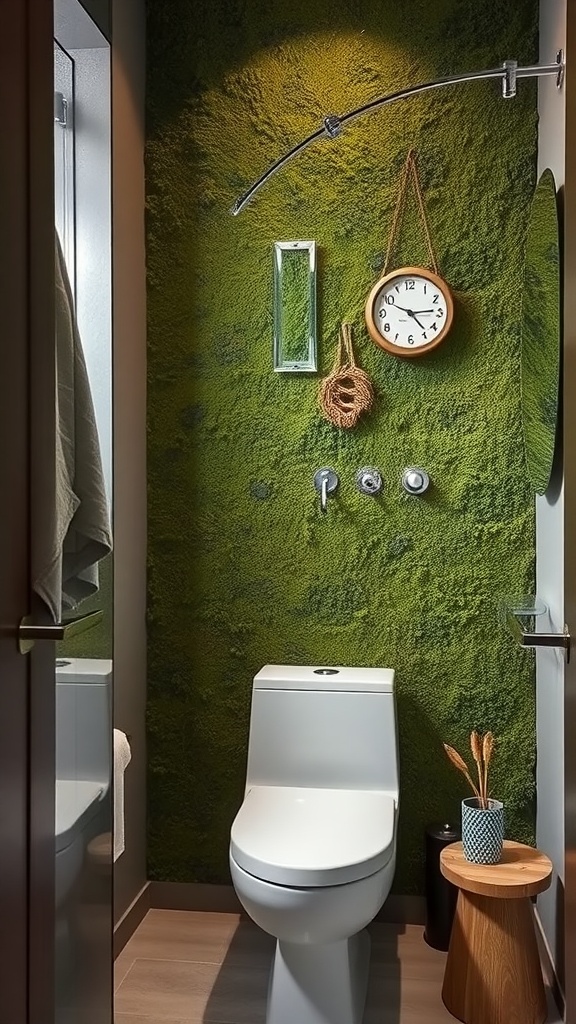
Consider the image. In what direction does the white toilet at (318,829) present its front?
toward the camera

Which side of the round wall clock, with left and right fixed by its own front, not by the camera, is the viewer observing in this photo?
front

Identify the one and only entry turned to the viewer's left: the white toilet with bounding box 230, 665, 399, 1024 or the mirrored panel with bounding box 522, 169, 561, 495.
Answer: the mirrored panel

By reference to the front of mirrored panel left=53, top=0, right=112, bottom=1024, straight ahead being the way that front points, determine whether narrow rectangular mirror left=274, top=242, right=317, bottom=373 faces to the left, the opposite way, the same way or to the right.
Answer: to the right

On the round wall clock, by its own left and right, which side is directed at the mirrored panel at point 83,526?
front

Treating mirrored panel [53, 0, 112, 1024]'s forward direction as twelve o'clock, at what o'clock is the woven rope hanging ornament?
The woven rope hanging ornament is roughly at 10 o'clock from the mirrored panel.

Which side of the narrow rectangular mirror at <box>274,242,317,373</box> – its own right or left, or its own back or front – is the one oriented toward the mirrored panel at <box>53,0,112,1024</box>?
front

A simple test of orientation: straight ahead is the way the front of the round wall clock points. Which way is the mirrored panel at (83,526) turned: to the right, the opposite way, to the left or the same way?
to the left

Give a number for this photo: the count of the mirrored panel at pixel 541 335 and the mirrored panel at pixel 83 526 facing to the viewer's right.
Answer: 1

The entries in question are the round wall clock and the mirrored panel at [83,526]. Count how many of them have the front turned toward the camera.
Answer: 1

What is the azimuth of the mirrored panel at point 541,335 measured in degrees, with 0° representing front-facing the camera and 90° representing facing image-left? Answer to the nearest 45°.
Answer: approximately 90°

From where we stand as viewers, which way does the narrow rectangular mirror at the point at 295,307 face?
facing the viewer

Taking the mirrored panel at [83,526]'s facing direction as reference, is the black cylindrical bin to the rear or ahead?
ahead

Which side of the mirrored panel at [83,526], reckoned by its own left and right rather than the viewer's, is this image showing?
right

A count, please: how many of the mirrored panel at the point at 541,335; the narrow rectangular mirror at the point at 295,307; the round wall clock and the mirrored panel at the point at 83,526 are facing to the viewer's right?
1
